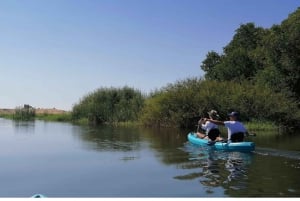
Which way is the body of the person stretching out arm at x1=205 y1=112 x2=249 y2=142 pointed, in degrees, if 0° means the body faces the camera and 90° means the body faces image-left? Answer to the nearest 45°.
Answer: approximately 135°

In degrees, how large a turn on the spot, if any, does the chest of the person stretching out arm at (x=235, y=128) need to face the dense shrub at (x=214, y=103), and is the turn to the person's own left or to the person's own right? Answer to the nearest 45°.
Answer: approximately 45° to the person's own right
